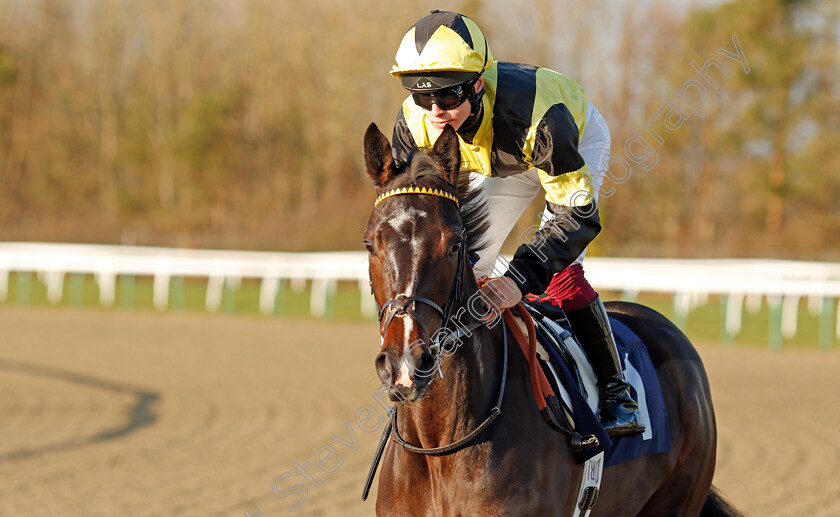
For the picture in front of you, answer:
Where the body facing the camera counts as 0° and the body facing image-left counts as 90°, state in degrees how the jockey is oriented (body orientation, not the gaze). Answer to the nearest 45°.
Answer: approximately 45°

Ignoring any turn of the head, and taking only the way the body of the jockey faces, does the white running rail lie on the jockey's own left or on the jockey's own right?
on the jockey's own right

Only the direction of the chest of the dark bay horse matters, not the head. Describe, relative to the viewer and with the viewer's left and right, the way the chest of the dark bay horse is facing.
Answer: facing the viewer and to the left of the viewer
